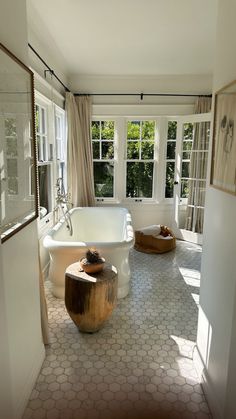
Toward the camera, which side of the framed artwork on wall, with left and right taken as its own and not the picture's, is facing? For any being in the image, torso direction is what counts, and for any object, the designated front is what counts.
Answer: left

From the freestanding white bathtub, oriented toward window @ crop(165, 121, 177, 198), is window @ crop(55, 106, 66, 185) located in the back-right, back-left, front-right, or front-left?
front-left

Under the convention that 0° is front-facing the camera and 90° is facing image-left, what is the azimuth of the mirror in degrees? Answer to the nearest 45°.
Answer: approximately 270°

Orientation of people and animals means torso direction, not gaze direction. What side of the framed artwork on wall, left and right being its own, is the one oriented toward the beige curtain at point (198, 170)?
right

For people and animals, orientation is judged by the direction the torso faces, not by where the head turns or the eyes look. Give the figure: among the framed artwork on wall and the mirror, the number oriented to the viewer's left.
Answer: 1

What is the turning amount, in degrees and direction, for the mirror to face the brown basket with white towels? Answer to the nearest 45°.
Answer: approximately 45° to its left

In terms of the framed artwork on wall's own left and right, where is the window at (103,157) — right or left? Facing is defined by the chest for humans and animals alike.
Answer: on its right
